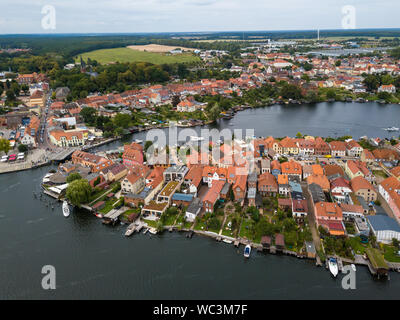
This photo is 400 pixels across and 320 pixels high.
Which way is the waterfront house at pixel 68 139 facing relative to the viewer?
toward the camera

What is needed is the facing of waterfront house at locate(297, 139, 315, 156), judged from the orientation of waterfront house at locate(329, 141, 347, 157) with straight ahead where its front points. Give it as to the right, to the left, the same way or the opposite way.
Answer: the same way

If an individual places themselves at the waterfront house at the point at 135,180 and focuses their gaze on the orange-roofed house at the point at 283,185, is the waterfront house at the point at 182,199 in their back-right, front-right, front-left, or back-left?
front-right

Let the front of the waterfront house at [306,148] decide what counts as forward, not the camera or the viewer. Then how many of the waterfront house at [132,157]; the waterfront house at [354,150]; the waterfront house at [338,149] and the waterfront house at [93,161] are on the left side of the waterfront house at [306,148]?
2
